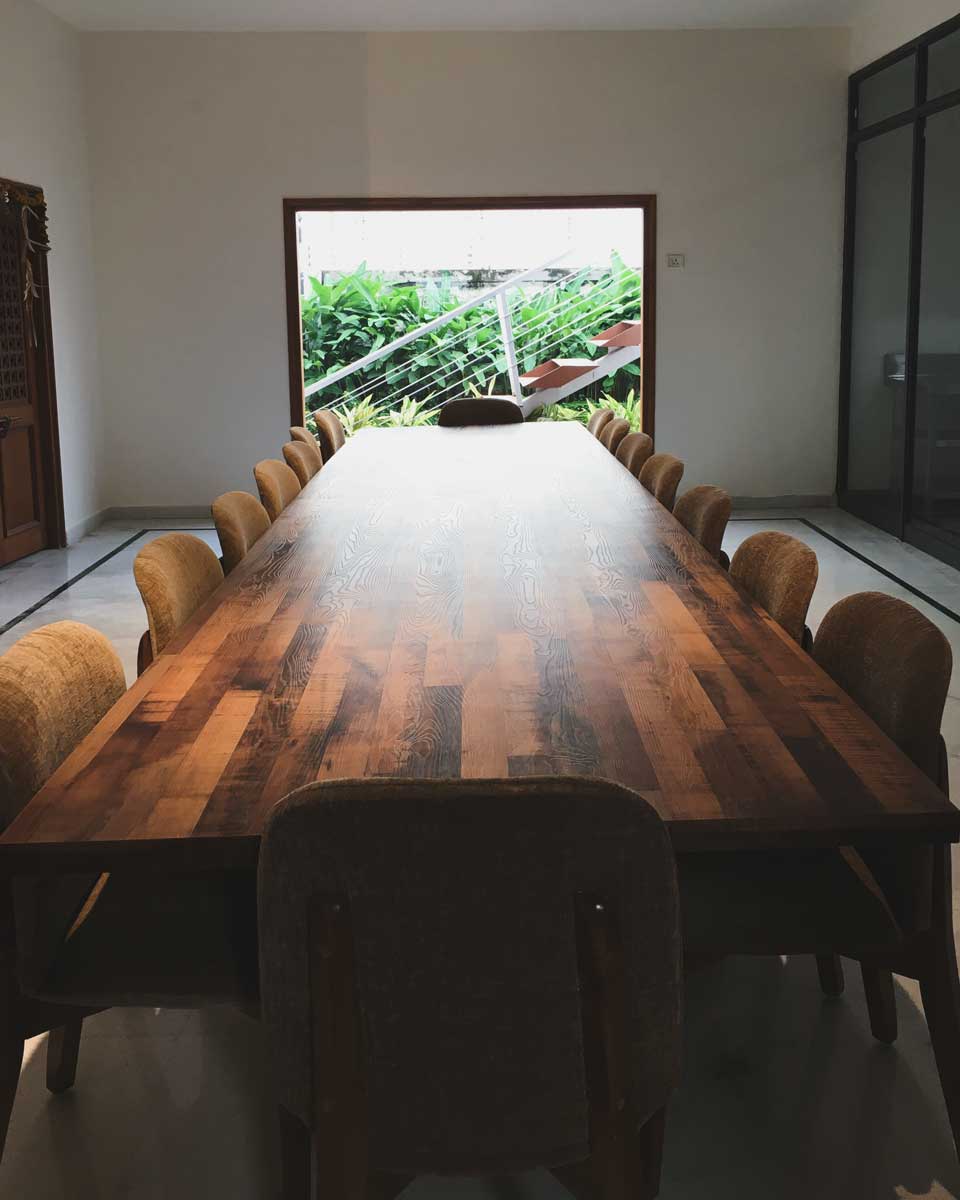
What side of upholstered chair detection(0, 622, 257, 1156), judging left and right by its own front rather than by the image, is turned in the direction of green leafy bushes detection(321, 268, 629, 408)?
left

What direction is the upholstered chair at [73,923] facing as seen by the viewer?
to the viewer's right

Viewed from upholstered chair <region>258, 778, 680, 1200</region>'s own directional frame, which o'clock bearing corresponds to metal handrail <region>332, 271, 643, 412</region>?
The metal handrail is roughly at 12 o'clock from the upholstered chair.

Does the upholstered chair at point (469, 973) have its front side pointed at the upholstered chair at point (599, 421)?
yes

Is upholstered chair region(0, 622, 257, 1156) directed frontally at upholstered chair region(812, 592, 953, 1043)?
yes

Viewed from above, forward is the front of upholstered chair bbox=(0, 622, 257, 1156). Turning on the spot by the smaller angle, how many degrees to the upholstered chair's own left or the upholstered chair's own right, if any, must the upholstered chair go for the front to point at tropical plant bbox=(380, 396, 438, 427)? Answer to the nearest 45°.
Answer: approximately 90° to the upholstered chair's own left

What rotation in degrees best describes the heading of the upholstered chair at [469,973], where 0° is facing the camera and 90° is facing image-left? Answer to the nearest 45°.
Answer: approximately 180°

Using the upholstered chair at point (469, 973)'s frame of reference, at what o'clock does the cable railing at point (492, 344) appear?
The cable railing is roughly at 12 o'clock from the upholstered chair.

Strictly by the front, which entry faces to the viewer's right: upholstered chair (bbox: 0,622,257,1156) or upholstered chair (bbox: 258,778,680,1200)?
upholstered chair (bbox: 0,622,257,1156)

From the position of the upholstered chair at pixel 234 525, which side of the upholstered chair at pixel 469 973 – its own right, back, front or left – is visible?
front

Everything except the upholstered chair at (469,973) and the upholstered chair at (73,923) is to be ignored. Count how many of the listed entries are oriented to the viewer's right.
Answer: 1

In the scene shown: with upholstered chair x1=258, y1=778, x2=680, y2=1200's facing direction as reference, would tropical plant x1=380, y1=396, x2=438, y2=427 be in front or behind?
in front

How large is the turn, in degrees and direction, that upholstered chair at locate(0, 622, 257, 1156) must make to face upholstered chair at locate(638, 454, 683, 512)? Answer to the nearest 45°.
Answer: approximately 45° to its left

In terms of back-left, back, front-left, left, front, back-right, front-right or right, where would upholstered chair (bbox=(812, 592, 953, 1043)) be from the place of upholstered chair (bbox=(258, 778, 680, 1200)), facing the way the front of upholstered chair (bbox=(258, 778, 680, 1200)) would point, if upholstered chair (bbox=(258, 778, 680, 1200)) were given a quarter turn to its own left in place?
back-right

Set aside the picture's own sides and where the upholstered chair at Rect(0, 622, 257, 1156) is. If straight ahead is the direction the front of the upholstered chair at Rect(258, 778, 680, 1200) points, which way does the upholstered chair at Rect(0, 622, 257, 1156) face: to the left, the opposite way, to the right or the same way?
to the right

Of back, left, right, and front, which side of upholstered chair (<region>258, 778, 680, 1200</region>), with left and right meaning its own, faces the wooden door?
front
